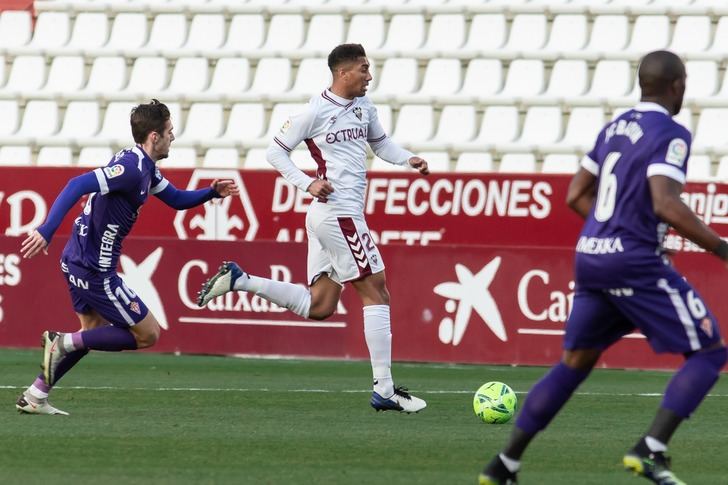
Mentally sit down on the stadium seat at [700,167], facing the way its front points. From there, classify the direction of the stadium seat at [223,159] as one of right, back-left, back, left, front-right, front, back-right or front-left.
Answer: right

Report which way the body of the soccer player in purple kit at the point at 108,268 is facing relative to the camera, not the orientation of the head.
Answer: to the viewer's right

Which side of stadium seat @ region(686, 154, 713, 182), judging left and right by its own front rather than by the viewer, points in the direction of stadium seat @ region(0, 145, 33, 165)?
right

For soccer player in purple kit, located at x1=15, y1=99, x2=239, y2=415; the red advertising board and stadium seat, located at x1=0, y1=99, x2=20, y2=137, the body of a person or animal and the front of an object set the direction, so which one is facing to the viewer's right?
the soccer player in purple kit

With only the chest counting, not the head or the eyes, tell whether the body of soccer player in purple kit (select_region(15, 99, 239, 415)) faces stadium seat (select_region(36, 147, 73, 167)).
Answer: no

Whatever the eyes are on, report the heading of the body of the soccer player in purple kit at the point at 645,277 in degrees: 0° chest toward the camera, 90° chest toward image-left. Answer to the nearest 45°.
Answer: approximately 225°

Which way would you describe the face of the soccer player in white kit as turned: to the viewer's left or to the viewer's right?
to the viewer's right

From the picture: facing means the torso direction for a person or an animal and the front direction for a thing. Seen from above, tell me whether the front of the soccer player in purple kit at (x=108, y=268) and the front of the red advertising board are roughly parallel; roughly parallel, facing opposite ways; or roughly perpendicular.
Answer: roughly perpendicular

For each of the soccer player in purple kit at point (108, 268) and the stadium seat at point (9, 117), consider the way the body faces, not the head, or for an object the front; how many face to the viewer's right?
1

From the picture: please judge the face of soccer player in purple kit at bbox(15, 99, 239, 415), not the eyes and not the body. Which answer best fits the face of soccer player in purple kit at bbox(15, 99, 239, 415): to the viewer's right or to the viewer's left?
to the viewer's right

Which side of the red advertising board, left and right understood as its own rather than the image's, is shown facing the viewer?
front

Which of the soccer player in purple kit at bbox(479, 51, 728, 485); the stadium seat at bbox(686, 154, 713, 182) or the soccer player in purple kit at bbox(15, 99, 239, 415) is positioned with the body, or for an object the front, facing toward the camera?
the stadium seat

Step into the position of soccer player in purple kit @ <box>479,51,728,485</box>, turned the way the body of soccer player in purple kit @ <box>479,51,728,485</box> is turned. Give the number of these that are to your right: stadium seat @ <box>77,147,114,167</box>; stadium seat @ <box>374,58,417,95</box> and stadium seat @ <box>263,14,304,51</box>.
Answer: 0

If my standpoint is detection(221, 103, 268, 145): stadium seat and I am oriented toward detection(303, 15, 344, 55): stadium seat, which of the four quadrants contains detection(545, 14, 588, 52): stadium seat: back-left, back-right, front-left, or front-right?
front-right

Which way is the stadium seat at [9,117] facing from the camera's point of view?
toward the camera

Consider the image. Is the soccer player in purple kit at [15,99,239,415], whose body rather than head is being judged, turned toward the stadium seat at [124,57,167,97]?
no
